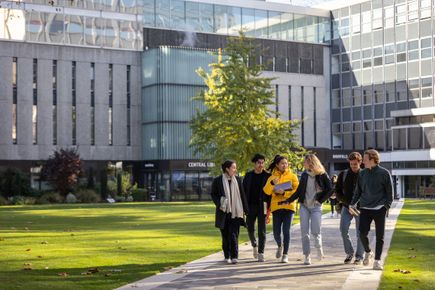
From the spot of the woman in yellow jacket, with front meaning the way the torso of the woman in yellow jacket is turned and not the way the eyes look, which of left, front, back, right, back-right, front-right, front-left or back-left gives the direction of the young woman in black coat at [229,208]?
right

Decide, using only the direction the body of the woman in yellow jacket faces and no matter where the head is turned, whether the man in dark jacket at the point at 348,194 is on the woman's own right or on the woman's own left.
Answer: on the woman's own left

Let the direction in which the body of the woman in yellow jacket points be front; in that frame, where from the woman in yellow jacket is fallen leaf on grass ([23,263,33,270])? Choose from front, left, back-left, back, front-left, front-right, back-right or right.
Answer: right

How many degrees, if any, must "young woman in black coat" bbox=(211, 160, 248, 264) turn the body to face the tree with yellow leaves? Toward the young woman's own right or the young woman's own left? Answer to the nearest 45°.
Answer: approximately 180°

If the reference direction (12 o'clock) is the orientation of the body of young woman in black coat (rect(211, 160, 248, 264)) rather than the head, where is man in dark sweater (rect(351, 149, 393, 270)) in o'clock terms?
The man in dark sweater is roughly at 10 o'clock from the young woman in black coat.

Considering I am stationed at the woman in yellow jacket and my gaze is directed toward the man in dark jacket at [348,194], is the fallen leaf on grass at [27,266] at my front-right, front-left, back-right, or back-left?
back-right

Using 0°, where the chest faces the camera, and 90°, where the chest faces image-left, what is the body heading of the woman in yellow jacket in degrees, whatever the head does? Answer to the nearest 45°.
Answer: approximately 0°

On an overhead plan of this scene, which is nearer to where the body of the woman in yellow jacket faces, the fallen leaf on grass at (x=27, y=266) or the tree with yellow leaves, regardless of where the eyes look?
the fallen leaf on grass

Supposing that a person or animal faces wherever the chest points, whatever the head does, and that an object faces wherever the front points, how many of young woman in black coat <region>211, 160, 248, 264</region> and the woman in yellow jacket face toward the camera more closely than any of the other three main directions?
2

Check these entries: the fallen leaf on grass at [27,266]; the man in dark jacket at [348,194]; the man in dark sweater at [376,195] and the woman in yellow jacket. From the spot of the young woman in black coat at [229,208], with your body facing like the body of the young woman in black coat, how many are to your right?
1

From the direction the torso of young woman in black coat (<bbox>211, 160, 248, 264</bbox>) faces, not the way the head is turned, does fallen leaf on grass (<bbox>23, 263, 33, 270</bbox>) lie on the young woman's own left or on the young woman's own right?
on the young woman's own right

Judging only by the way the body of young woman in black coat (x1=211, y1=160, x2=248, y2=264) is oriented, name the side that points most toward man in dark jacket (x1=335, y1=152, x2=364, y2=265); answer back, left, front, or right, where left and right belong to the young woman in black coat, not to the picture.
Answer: left

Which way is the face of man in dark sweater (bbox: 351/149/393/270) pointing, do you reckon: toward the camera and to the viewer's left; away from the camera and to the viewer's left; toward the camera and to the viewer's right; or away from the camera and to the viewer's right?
toward the camera and to the viewer's left
